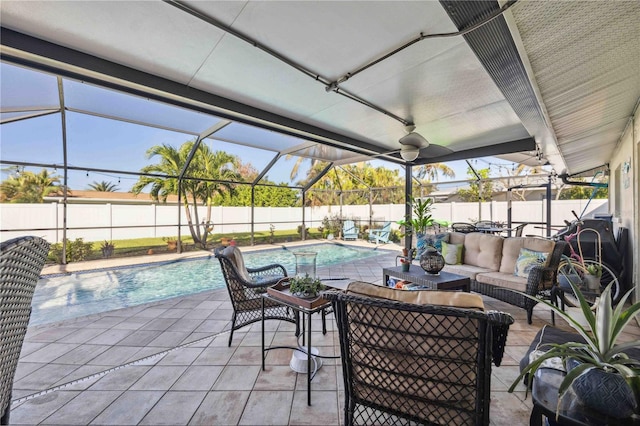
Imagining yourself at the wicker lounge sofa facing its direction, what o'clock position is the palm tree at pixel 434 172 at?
The palm tree is roughly at 4 o'clock from the wicker lounge sofa.

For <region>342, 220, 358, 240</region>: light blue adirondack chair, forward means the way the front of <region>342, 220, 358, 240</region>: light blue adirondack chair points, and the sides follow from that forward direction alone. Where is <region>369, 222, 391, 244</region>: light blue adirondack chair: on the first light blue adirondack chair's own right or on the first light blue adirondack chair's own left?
on the first light blue adirondack chair's own left

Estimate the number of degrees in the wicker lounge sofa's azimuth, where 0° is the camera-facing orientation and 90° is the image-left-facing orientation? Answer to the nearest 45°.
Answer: approximately 45°

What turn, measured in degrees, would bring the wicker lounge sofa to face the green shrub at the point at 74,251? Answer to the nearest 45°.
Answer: approximately 45° to its right

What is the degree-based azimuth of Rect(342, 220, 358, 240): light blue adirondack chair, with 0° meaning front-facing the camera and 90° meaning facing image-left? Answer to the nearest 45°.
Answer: approximately 0°

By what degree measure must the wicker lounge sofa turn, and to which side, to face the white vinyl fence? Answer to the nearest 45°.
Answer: approximately 45° to its right

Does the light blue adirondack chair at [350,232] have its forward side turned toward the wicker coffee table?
yes

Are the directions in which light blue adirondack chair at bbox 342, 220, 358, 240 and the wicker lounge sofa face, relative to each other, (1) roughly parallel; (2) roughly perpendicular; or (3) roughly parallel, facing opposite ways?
roughly perpendicular

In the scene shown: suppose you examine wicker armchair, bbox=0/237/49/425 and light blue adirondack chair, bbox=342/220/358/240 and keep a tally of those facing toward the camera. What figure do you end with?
1
